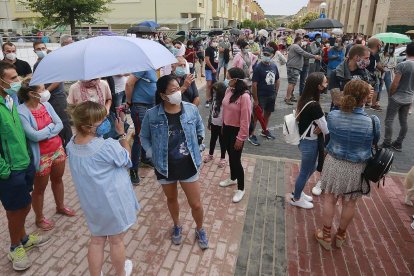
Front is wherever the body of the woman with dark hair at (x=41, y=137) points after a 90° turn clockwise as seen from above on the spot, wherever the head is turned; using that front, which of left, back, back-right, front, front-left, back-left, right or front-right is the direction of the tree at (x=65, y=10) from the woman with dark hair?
back-right

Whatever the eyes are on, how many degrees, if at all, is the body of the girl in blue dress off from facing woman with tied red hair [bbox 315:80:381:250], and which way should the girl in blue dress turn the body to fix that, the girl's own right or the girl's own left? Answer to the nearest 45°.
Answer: approximately 45° to the girl's own right

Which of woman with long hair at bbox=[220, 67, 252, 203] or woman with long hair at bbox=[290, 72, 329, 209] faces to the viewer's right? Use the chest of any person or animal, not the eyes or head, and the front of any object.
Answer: woman with long hair at bbox=[290, 72, 329, 209]

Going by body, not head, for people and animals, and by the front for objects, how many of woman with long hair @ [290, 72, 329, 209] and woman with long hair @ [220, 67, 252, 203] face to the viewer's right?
1

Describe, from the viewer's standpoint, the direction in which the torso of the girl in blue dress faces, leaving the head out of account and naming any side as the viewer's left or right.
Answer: facing away from the viewer and to the right of the viewer

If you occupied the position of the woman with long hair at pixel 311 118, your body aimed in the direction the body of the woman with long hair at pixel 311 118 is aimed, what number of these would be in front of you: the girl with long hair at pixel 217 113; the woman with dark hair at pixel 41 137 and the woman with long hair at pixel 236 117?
0

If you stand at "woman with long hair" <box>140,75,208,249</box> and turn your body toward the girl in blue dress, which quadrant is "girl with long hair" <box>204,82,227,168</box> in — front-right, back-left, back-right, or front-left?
back-right

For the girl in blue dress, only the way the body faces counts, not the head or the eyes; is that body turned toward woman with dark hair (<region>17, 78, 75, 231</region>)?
no

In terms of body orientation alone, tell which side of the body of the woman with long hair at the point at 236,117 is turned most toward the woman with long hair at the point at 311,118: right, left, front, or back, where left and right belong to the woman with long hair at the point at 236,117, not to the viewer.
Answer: left

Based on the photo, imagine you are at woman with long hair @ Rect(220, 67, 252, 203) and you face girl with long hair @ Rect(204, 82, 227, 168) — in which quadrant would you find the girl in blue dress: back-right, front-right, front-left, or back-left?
back-left

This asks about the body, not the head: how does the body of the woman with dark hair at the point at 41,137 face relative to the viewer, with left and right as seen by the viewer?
facing the viewer and to the right of the viewer

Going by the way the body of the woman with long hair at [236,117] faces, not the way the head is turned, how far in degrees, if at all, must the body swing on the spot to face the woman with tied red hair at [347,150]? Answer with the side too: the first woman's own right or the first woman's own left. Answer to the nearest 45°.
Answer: approximately 90° to the first woman's own left

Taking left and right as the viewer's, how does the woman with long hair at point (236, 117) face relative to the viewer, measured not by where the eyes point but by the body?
facing the viewer and to the left of the viewer
